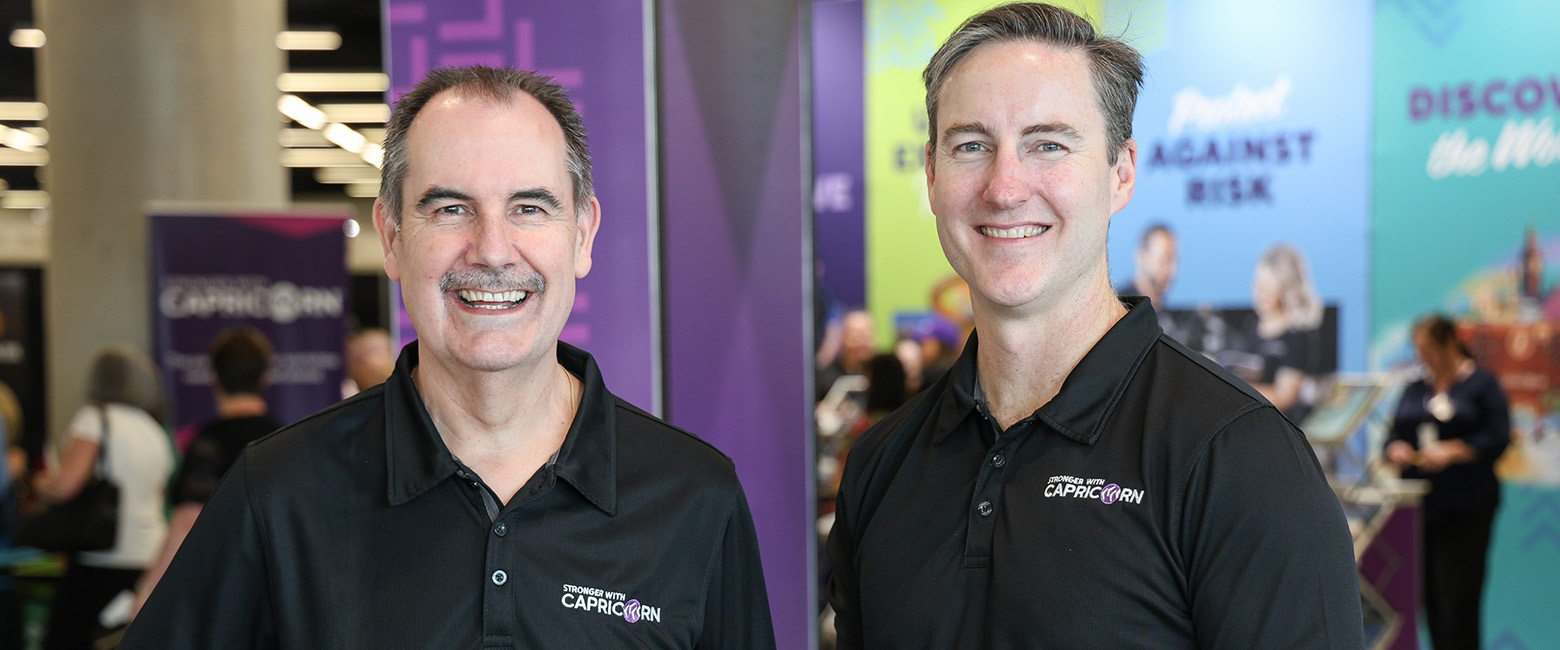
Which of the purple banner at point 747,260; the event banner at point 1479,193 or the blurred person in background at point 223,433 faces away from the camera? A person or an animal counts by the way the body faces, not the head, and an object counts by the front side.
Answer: the blurred person in background

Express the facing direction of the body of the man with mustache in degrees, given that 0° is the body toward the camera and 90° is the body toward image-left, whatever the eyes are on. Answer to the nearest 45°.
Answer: approximately 0°

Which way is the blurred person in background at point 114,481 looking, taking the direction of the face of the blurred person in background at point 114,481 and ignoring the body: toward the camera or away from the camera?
away from the camera

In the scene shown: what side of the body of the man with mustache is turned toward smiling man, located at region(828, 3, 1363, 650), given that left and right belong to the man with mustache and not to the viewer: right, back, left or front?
left

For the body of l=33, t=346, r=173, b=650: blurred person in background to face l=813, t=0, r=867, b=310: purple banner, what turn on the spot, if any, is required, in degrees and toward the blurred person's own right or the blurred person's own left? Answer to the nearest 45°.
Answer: approximately 135° to the blurred person's own right

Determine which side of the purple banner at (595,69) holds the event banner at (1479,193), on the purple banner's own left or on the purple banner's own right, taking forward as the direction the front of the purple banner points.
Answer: on the purple banner's own left

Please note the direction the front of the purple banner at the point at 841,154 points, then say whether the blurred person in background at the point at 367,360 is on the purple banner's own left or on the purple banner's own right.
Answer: on the purple banner's own right

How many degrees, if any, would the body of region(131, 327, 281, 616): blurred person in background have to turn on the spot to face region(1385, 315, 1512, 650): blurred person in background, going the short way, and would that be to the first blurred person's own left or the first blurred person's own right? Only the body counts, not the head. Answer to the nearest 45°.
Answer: approximately 90° to the first blurred person's own right

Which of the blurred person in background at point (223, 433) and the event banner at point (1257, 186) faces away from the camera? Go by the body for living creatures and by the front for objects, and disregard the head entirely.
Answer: the blurred person in background

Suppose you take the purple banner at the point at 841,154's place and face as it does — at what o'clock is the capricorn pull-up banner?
The capricorn pull-up banner is roughly at 2 o'clock from the purple banner.
